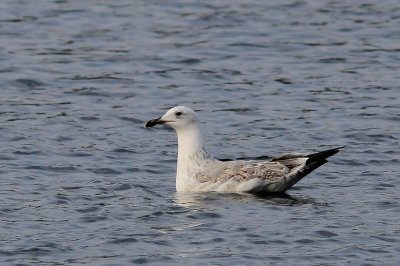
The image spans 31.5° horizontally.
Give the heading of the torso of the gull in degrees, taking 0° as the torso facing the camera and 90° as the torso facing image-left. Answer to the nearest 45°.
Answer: approximately 90°
